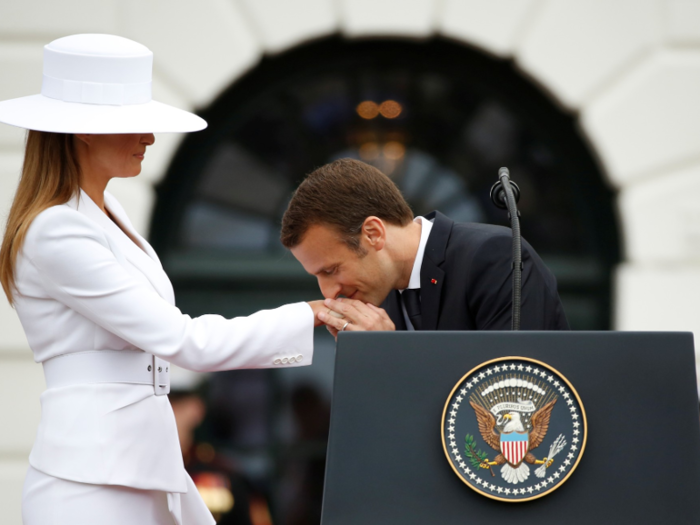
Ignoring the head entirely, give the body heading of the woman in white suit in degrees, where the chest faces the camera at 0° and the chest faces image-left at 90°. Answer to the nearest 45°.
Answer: approximately 270°

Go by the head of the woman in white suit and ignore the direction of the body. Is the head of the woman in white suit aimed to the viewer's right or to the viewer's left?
to the viewer's right

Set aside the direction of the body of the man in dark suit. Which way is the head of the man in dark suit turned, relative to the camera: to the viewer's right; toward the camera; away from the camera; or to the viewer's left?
to the viewer's left

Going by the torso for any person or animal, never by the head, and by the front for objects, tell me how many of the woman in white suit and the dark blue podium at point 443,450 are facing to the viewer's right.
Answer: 1

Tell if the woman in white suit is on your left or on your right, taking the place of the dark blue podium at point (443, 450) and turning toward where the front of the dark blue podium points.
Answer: on your right

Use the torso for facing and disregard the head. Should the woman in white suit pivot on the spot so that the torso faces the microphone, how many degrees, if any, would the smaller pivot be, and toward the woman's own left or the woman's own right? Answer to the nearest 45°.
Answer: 0° — they already face it

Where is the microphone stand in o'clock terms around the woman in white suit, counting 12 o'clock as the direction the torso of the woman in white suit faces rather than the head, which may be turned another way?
The microphone stand is roughly at 1 o'clock from the woman in white suit.

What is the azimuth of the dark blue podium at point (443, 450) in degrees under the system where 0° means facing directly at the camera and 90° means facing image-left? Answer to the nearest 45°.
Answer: approximately 0°
